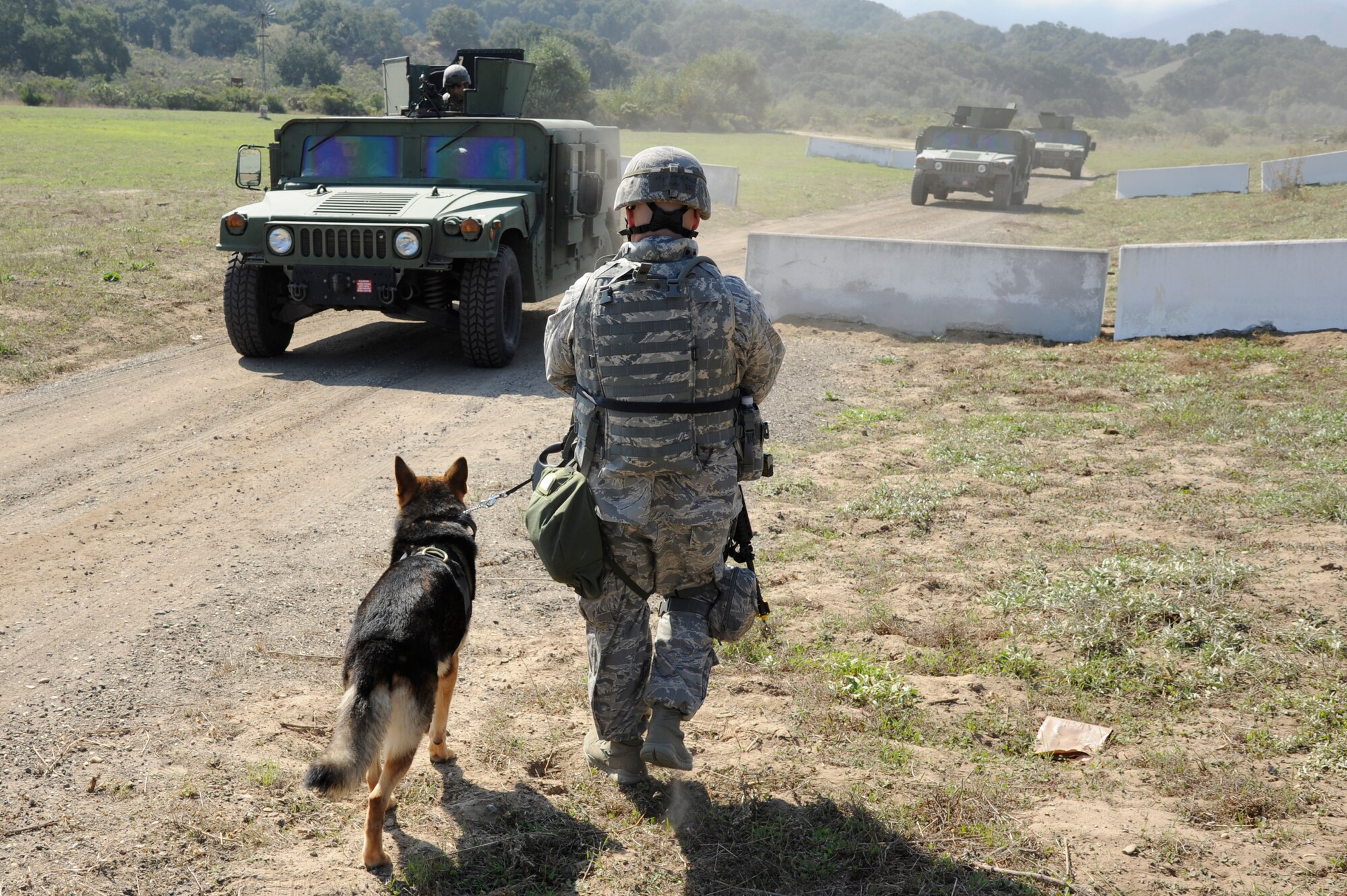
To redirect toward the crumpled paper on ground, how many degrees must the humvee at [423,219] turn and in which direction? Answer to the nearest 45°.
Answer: approximately 45° to its left

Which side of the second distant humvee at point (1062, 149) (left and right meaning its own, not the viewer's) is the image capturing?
front

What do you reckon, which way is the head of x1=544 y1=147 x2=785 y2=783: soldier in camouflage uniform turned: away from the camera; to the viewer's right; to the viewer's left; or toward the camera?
away from the camera

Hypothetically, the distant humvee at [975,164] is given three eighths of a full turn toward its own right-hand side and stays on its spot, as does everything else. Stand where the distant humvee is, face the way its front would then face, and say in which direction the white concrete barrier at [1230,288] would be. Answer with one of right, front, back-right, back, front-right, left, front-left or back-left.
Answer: back-left

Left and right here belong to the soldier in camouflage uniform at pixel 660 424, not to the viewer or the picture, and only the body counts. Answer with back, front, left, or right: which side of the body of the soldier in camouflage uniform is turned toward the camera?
back

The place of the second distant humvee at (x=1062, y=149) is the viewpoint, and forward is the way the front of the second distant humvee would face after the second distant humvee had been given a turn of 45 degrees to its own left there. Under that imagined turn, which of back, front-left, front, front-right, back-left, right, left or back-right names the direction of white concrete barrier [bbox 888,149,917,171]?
back-right

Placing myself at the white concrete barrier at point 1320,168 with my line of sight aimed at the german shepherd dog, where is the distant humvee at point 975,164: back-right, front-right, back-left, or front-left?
front-right

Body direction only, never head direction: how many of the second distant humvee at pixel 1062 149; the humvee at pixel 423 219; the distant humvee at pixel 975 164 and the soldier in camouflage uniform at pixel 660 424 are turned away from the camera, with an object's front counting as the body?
1

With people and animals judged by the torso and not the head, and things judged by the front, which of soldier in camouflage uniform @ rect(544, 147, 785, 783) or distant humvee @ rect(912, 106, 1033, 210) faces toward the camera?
the distant humvee

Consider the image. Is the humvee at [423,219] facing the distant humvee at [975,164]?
no

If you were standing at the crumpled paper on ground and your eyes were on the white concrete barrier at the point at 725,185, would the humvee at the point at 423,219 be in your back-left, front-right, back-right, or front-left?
front-left

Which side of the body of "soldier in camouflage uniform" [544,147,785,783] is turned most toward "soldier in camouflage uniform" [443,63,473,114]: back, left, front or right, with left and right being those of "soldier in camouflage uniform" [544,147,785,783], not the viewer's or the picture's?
front

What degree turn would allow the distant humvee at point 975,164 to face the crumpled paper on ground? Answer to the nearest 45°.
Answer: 0° — it already faces it

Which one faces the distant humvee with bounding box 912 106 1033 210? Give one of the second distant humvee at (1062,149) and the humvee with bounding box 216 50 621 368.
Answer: the second distant humvee

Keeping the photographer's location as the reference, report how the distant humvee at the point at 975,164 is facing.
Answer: facing the viewer

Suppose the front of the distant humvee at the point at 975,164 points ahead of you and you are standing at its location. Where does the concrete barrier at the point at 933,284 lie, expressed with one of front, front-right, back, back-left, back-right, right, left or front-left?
front

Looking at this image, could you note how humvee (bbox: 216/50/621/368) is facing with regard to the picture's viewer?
facing the viewer and to the left of the viewer

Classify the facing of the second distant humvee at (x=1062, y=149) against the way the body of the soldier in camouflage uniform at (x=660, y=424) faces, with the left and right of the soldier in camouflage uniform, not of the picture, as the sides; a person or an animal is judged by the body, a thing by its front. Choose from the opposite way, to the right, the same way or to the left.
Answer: the opposite way
